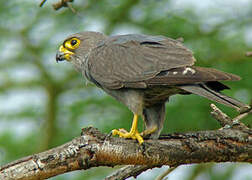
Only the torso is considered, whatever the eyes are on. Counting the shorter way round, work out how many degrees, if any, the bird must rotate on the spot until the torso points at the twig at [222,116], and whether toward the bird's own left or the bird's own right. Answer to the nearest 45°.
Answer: approximately 135° to the bird's own left

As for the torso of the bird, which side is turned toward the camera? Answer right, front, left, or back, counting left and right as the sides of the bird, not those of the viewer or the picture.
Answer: left
